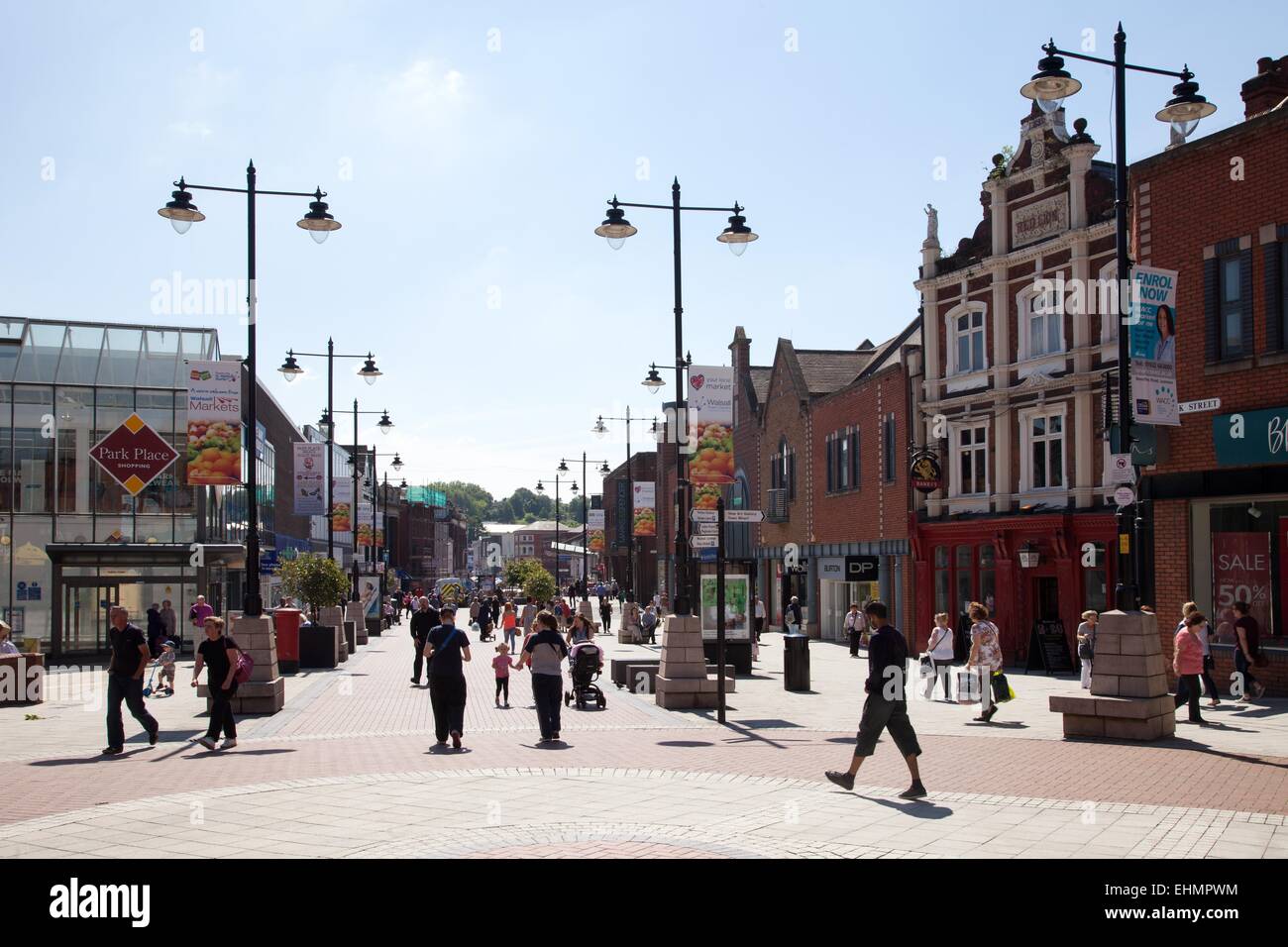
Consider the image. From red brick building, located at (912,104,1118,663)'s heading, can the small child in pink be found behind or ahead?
ahead

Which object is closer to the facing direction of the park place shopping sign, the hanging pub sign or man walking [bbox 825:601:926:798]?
the man walking

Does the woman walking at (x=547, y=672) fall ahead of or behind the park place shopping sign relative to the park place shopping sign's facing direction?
ahead

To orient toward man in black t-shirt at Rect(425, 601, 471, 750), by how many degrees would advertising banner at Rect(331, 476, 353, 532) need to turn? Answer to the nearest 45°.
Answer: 0° — it already faces them

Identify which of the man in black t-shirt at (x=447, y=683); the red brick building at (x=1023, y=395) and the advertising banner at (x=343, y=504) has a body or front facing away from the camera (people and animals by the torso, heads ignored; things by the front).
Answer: the man in black t-shirt

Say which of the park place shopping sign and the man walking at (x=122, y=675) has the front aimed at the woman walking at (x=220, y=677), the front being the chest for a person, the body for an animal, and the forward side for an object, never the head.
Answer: the park place shopping sign

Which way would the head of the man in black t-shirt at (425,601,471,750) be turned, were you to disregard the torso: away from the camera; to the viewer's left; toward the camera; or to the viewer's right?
away from the camera

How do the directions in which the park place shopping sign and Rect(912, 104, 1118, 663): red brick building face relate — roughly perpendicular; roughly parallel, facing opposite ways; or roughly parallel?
roughly perpendicular

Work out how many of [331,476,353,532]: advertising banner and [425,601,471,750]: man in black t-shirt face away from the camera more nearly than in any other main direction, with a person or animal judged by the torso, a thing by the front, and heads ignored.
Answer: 1

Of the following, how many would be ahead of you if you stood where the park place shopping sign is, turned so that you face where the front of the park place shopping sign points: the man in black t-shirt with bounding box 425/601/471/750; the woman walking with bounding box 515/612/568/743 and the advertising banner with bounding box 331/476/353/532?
2

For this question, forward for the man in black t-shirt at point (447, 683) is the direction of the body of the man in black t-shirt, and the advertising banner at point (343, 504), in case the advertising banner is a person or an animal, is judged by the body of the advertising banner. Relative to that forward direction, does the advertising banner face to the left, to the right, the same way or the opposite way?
the opposite way

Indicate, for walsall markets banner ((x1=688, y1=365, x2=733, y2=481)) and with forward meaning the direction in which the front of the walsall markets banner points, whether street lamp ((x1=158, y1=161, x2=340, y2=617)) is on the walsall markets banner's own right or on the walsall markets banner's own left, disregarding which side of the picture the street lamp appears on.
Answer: on the walsall markets banner's own right
